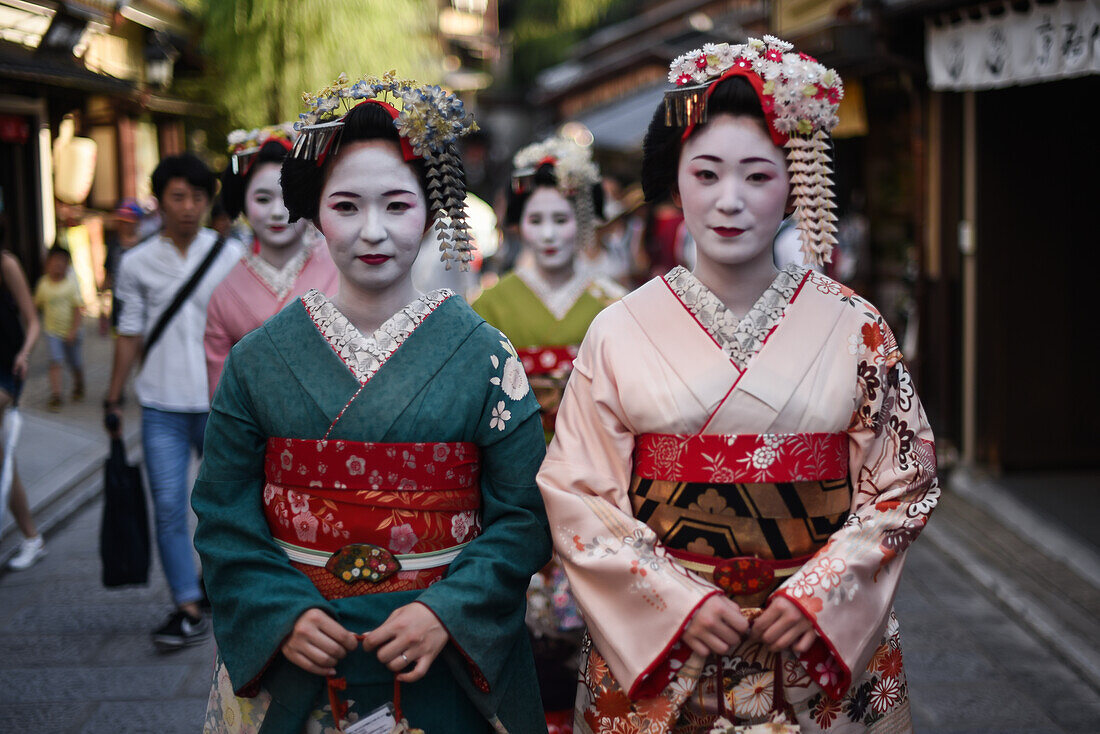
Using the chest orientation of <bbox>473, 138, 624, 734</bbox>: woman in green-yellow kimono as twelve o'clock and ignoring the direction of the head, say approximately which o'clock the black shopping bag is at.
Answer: The black shopping bag is roughly at 3 o'clock from the woman in green-yellow kimono.

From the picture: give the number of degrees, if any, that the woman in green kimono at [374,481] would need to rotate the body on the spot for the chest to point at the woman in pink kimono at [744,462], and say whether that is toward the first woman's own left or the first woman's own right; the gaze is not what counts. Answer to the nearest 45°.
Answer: approximately 90° to the first woman's own left

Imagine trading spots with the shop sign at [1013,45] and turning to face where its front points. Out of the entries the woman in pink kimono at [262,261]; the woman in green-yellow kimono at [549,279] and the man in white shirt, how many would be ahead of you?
3

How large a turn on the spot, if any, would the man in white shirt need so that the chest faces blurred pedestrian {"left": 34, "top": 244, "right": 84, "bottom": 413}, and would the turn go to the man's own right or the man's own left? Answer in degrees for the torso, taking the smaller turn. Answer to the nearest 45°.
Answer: approximately 180°

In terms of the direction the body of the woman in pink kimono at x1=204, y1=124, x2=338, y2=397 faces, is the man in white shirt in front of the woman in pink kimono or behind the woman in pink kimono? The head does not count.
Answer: behind

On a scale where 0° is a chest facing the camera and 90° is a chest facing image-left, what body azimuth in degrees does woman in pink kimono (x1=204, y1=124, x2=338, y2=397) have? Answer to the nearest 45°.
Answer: approximately 0°

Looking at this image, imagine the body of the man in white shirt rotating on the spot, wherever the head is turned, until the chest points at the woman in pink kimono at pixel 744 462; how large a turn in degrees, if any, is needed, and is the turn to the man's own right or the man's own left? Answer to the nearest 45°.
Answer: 0° — they already face them
